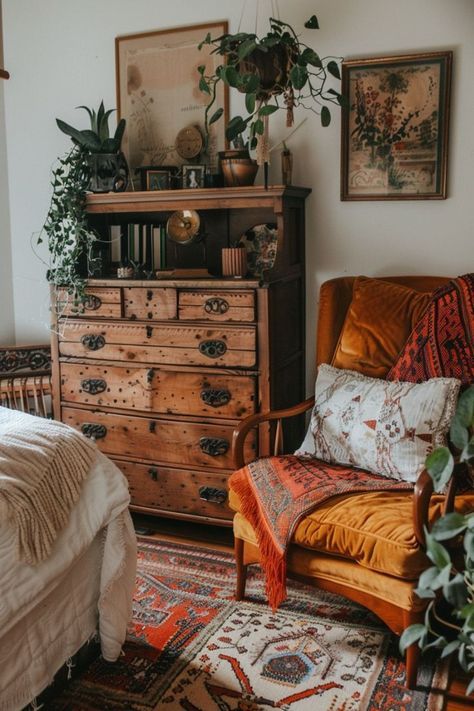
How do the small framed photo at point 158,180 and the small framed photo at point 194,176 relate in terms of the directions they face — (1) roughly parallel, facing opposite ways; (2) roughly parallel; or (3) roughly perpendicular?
roughly parallel

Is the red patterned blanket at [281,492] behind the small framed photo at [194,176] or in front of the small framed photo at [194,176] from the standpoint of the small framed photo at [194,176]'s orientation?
in front

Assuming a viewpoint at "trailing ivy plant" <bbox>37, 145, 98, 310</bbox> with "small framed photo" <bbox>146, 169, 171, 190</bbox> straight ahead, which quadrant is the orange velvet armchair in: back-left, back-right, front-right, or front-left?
front-right

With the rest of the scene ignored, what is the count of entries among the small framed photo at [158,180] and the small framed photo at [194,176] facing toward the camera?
2

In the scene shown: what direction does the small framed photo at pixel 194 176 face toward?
toward the camera

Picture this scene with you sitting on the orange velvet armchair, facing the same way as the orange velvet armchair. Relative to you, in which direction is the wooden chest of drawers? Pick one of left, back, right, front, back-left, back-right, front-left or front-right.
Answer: right

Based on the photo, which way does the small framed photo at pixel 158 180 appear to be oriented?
toward the camera

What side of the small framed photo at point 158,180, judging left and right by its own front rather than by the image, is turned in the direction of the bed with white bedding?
front

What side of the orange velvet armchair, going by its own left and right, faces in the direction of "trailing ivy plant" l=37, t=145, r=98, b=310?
right

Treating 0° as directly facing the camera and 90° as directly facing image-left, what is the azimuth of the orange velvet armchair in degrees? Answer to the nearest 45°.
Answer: approximately 45°

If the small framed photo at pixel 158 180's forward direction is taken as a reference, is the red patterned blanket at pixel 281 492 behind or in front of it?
in front
